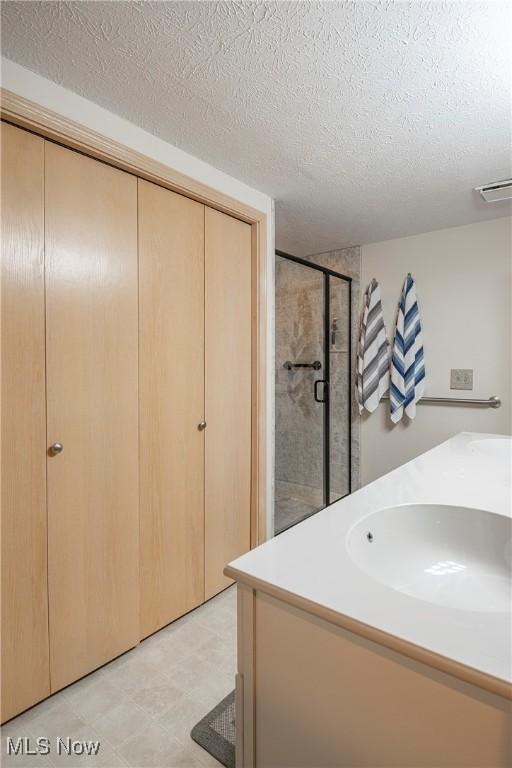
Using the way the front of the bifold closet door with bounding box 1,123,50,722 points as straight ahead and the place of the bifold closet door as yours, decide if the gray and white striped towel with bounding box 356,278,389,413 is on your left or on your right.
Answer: on your left

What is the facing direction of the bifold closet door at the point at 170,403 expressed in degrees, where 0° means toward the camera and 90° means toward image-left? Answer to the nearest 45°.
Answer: approximately 315°

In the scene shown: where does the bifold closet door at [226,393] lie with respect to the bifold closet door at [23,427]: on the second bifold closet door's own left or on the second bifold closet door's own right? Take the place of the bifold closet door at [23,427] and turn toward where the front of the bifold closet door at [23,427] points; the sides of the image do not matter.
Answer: on the second bifold closet door's own left

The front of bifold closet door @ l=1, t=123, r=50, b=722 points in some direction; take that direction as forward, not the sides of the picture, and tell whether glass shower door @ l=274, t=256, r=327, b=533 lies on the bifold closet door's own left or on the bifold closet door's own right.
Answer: on the bifold closet door's own left

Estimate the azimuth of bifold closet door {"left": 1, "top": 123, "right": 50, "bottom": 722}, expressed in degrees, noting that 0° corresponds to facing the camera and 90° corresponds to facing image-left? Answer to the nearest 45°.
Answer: approximately 315°

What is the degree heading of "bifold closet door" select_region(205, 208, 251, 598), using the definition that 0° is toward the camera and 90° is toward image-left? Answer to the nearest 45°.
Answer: approximately 315°

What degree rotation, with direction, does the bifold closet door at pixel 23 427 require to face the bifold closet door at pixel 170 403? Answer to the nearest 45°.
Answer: approximately 90° to its left

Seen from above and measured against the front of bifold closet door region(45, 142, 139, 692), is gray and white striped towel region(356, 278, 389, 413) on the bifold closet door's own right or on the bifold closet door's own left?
on the bifold closet door's own left
